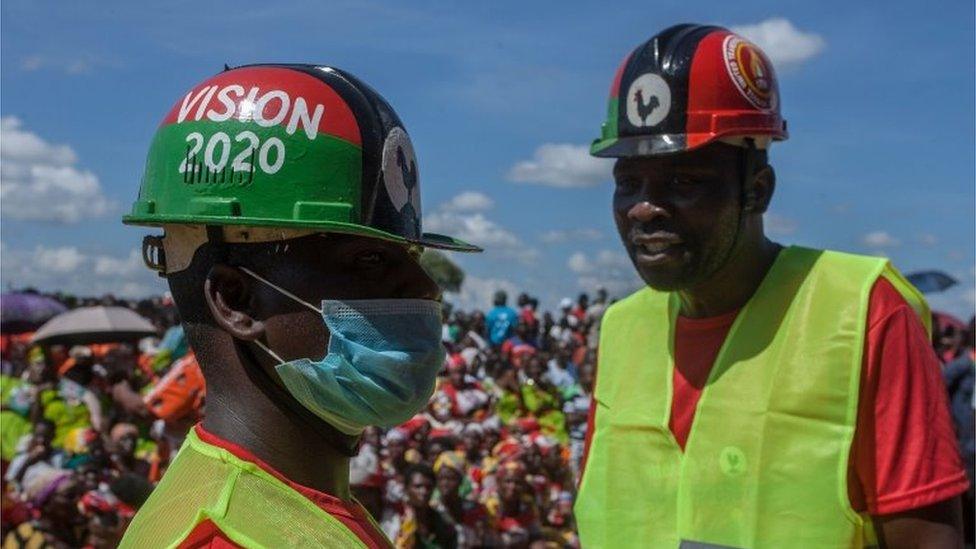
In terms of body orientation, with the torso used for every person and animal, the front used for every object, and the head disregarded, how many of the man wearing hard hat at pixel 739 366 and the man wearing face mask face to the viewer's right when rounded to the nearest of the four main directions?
1

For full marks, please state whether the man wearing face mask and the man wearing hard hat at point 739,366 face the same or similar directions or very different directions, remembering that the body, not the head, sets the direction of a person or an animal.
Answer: very different directions

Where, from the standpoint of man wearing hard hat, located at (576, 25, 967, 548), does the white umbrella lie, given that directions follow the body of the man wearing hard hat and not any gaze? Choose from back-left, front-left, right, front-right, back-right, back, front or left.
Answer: right

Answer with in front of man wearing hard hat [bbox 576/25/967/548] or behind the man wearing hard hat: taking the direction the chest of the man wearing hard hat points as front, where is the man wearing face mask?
in front

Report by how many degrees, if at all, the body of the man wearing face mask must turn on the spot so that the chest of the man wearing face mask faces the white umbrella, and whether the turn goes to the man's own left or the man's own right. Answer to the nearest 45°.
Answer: approximately 90° to the man's own left

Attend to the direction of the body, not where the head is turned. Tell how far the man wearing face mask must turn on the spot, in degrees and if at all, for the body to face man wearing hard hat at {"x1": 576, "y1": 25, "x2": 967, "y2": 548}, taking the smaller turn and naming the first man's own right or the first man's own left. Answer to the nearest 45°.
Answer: approximately 45° to the first man's own left

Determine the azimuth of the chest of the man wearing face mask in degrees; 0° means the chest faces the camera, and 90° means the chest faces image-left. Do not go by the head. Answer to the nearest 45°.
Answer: approximately 270°

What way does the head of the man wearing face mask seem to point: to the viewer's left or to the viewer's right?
to the viewer's right

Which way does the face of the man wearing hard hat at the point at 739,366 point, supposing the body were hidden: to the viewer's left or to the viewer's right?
to the viewer's left

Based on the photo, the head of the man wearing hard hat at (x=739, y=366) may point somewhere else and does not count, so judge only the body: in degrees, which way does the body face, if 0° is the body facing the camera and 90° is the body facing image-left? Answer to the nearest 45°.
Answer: approximately 45°

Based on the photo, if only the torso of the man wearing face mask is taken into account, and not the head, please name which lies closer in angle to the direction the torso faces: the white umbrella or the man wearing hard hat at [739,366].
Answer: the man wearing hard hat
